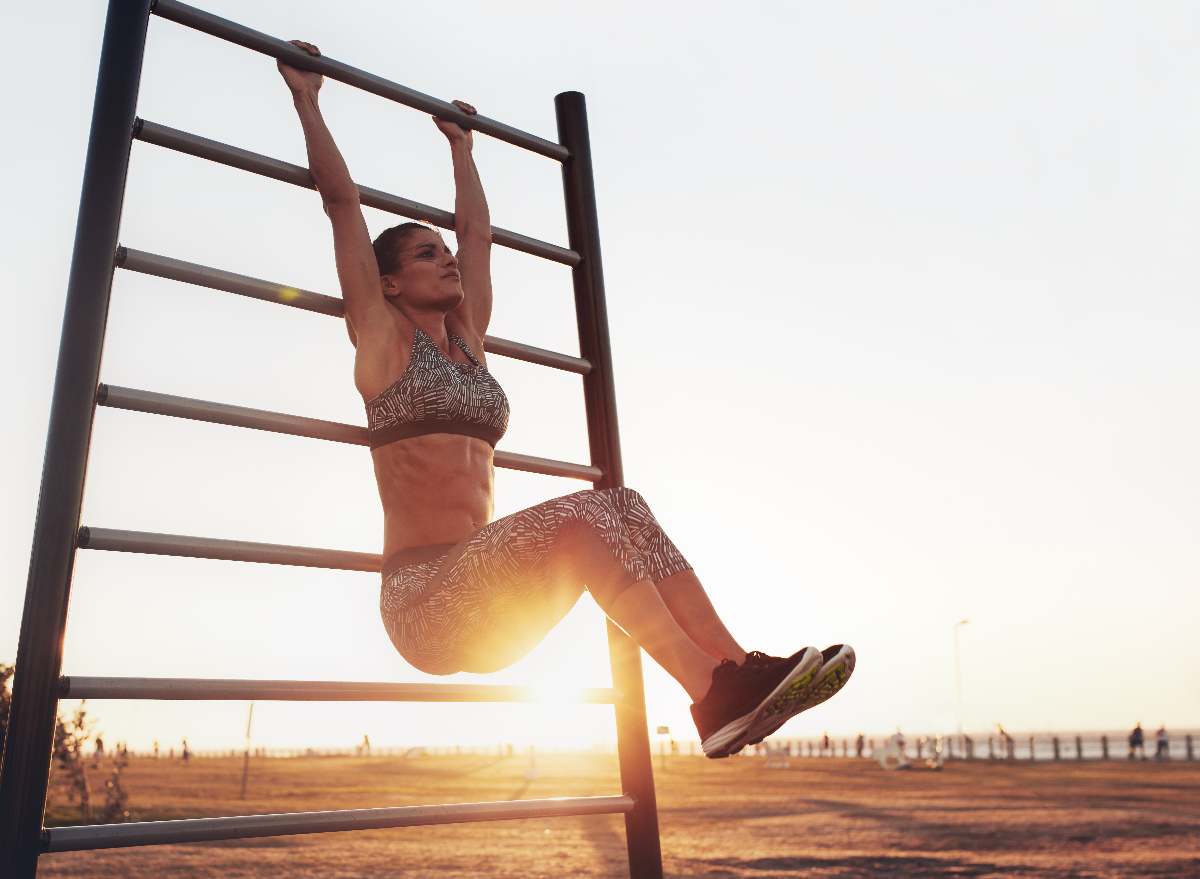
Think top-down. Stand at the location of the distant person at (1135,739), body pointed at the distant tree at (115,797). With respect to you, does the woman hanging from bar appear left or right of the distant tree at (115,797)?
left

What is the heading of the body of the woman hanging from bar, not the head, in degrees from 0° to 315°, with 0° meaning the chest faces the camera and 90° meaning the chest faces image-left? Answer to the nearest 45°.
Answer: approximately 315°

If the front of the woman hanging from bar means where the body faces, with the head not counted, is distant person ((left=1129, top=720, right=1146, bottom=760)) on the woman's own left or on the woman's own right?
on the woman's own left

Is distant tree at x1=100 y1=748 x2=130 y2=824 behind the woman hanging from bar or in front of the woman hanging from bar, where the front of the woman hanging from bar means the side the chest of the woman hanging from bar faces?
behind
